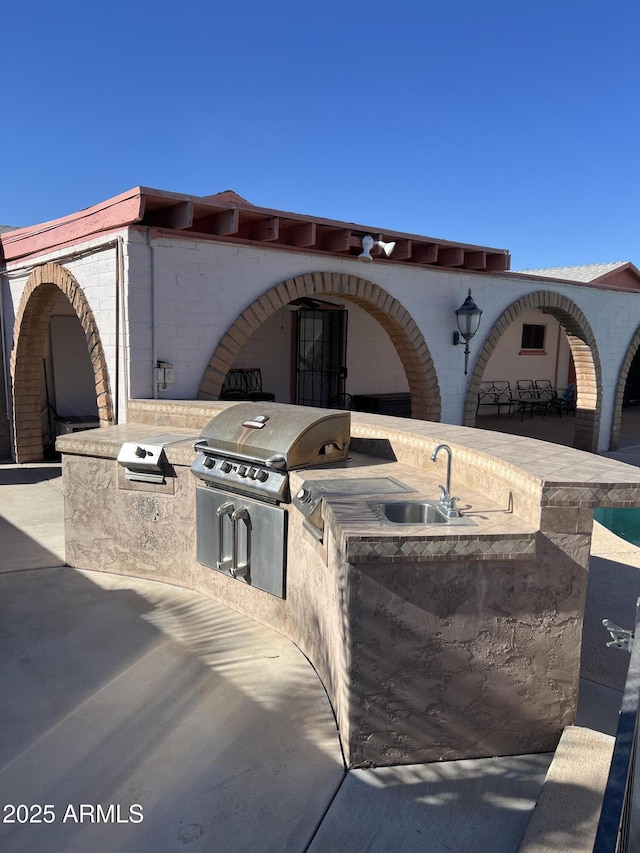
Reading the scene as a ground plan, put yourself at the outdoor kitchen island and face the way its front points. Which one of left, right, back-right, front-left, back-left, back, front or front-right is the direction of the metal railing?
front-left

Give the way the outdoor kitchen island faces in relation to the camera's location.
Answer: facing the viewer and to the left of the viewer

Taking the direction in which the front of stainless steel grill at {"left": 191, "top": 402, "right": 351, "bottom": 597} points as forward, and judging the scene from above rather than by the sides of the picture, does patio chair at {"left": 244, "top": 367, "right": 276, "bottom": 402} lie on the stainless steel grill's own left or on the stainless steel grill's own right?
on the stainless steel grill's own right

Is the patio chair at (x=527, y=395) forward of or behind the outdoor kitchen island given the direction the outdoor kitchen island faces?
behind

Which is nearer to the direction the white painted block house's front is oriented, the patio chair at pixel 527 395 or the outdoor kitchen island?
the outdoor kitchen island

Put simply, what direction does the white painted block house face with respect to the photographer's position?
facing the viewer and to the right of the viewer

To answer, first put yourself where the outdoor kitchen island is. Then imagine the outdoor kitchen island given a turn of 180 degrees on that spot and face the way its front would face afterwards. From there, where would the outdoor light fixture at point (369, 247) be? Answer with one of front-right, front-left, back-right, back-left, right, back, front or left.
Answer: front-left

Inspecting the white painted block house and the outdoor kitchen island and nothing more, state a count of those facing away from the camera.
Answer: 0

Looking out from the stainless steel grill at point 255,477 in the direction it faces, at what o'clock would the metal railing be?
The metal railing is roughly at 10 o'clock from the stainless steel grill.

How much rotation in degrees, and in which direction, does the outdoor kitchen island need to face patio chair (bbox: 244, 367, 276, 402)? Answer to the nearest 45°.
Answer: approximately 135° to its right

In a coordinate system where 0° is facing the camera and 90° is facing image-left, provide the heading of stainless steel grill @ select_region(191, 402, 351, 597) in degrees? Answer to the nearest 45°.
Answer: approximately 45°
